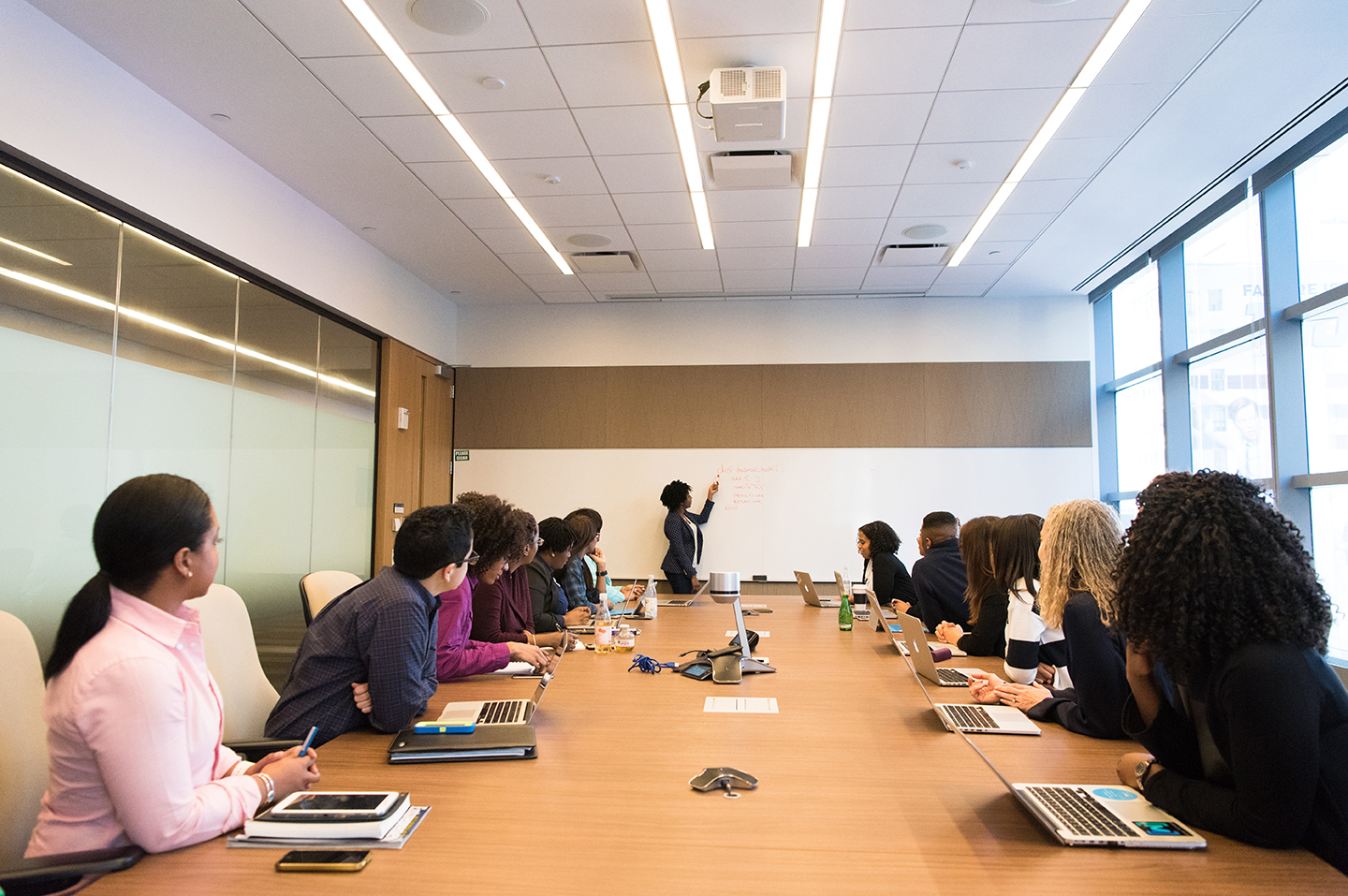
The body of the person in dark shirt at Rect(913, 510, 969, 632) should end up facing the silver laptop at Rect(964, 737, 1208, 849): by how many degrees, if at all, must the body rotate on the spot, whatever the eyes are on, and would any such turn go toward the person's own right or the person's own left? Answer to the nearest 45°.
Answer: approximately 135° to the person's own left

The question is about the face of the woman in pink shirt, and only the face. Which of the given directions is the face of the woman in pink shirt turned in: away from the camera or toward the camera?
away from the camera

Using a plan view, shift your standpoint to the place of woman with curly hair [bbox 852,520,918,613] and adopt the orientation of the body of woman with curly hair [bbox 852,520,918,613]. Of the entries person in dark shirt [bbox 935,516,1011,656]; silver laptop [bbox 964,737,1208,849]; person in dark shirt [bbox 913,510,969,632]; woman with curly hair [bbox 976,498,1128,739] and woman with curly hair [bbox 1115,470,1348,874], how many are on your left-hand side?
5

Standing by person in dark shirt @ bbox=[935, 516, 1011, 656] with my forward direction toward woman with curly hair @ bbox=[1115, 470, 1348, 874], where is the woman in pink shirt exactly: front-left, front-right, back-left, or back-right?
front-right

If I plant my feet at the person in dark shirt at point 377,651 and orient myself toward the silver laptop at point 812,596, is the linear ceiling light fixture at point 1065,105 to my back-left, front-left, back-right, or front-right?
front-right

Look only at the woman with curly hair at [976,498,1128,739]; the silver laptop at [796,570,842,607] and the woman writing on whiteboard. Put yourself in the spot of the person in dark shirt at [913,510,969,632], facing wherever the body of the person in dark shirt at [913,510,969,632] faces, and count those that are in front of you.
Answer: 2

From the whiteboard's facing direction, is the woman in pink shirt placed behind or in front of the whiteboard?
in front

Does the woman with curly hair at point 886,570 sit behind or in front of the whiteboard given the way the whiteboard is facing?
in front

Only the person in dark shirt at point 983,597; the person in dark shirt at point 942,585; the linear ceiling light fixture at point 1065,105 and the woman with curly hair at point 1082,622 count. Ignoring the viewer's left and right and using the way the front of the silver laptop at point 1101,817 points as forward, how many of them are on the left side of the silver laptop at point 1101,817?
4

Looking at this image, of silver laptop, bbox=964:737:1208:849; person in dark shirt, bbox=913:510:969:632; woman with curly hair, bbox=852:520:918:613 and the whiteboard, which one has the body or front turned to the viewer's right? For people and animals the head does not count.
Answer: the silver laptop

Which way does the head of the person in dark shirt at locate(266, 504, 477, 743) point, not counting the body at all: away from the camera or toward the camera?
away from the camera

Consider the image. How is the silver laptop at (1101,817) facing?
to the viewer's right

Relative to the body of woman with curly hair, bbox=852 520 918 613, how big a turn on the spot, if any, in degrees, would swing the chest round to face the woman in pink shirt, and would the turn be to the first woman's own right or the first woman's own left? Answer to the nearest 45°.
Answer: approximately 90° to the first woman's own left

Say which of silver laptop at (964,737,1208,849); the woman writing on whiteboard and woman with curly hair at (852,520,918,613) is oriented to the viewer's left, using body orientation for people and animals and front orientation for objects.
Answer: the woman with curly hair

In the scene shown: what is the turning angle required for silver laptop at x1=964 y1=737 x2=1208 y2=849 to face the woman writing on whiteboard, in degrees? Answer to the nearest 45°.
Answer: approximately 135° to its left
